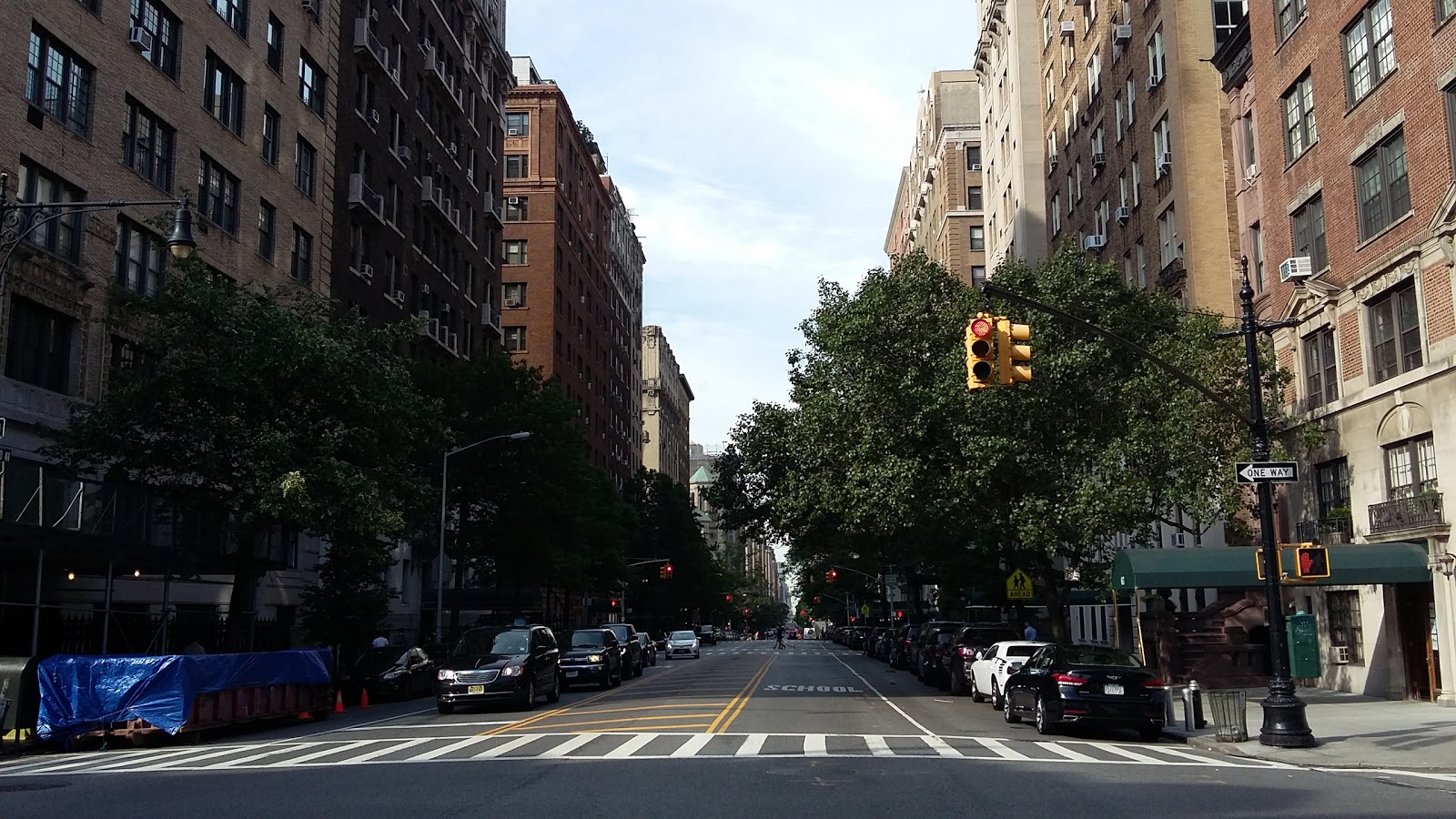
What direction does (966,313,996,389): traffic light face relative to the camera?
toward the camera

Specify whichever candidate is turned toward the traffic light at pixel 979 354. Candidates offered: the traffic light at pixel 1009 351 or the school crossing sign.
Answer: the school crossing sign

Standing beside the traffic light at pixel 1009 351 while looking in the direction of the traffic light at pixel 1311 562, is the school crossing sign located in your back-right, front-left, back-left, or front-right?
front-left

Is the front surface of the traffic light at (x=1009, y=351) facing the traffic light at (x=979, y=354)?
no

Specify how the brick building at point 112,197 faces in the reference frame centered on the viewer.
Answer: facing the viewer and to the right of the viewer

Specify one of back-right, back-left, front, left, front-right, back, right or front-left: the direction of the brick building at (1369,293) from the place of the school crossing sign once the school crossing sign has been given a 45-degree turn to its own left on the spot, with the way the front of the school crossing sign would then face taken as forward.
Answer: front

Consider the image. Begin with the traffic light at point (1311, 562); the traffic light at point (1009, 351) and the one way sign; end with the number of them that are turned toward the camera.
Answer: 2

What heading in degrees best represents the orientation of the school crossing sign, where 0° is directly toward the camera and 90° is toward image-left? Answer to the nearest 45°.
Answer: approximately 0°

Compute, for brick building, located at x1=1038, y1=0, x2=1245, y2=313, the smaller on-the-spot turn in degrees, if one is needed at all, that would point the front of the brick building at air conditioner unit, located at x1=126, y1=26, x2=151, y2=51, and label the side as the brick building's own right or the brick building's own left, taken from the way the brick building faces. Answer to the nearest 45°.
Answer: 0° — it already faces it

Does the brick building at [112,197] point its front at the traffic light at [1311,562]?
yes

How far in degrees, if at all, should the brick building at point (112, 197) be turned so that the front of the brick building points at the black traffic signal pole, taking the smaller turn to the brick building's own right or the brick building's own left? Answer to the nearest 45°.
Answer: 0° — it already faces it

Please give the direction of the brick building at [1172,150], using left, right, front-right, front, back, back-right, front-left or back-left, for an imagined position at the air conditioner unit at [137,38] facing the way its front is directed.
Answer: front-left

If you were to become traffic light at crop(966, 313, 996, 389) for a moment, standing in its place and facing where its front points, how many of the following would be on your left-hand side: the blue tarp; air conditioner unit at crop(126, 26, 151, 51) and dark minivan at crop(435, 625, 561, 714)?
0
